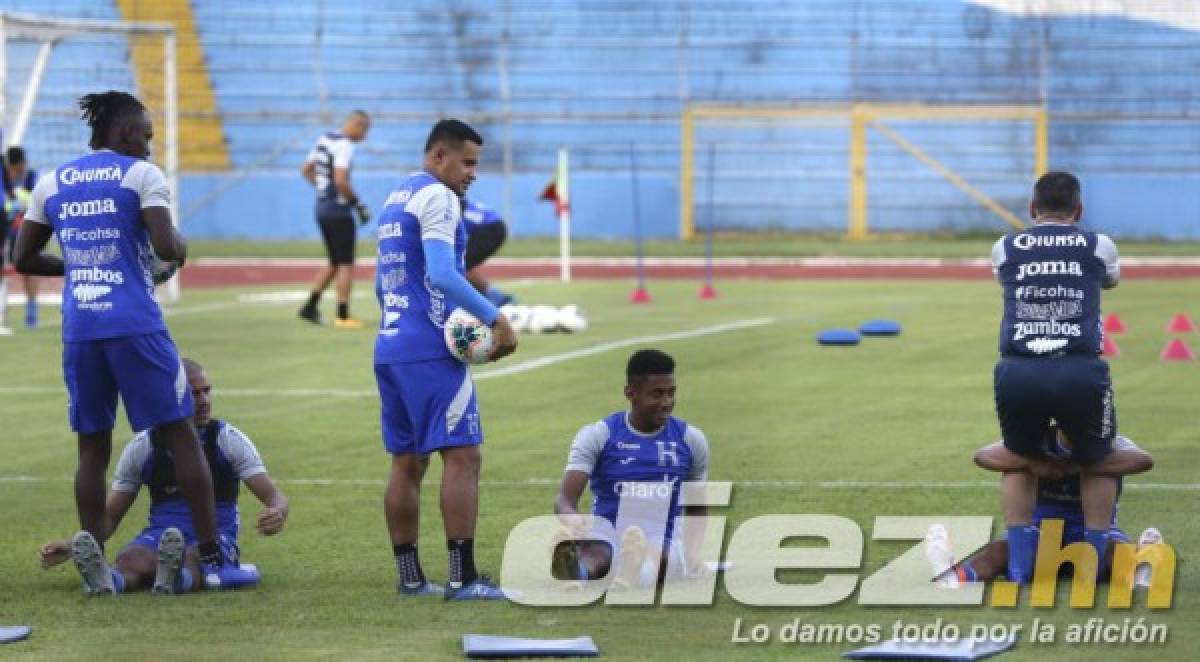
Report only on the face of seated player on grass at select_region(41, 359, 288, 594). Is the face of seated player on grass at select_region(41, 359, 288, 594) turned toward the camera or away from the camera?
toward the camera

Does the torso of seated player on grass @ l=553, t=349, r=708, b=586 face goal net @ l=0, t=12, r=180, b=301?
no

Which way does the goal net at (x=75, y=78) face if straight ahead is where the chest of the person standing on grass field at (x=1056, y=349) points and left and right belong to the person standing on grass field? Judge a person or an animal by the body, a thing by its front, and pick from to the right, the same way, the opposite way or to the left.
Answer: to the right

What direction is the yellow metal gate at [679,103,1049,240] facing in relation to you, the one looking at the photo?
facing the viewer and to the left of the viewer

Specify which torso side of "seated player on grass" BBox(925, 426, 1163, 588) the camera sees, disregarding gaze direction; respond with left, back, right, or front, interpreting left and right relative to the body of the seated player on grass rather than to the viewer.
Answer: front

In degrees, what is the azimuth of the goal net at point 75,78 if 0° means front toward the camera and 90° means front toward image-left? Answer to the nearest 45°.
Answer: approximately 315°

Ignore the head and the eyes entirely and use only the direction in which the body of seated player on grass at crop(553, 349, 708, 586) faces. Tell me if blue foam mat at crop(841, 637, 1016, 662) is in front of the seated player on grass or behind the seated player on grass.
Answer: in front

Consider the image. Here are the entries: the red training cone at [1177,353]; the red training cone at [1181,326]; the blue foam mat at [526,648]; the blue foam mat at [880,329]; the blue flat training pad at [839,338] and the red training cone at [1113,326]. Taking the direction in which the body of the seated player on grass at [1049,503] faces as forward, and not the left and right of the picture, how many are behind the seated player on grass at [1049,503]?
5

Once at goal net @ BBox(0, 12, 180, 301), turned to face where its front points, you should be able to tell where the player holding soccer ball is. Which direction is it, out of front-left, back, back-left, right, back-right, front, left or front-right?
front-right

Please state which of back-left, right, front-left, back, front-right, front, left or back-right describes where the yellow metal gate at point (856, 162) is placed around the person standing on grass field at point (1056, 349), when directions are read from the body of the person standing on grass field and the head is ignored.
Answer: front

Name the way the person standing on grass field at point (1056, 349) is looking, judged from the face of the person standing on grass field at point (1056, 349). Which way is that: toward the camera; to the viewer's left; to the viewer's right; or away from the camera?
away from the camera

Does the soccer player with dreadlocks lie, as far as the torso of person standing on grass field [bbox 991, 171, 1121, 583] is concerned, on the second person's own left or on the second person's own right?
on the second person's own left

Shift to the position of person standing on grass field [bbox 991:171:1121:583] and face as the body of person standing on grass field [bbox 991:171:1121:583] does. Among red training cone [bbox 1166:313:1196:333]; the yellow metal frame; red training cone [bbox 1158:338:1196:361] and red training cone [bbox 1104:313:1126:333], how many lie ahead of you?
4

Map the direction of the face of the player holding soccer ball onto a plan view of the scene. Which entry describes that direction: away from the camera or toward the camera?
toward the camera

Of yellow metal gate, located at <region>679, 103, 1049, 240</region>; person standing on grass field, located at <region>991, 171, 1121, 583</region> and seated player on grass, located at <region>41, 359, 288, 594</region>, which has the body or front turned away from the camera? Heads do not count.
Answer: the person standing on grass field

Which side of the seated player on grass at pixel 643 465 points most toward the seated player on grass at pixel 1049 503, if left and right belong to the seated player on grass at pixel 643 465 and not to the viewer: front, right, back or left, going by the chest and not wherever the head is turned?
left

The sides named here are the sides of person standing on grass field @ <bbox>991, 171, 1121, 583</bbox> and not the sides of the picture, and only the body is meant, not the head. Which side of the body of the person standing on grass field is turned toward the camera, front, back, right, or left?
back

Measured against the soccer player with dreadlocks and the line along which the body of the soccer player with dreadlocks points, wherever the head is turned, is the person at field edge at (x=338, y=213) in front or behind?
in front
